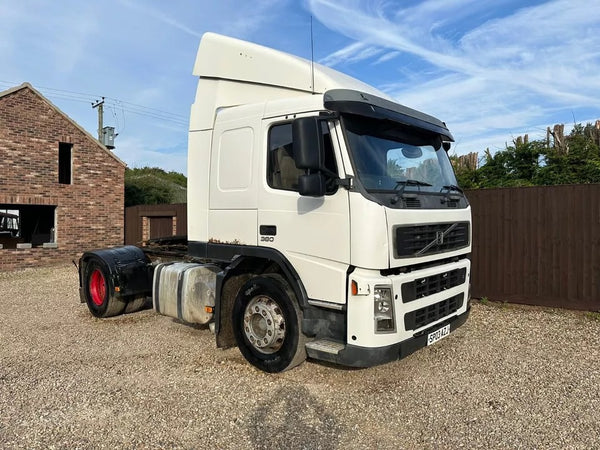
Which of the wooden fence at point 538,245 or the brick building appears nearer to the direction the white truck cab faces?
the wooden fence

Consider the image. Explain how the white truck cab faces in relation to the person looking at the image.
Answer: facing the viewer and to the right of the viewer

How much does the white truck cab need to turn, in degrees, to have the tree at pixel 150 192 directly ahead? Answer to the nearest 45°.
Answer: approximately 135° to its left

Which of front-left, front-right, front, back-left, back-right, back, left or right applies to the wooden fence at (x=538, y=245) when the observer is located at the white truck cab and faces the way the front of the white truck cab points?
left

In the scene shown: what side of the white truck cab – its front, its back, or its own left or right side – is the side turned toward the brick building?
back

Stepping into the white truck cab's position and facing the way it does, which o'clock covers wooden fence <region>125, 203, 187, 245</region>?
The wooden fence is roughly at 7 o'clock from the white truck cab.
